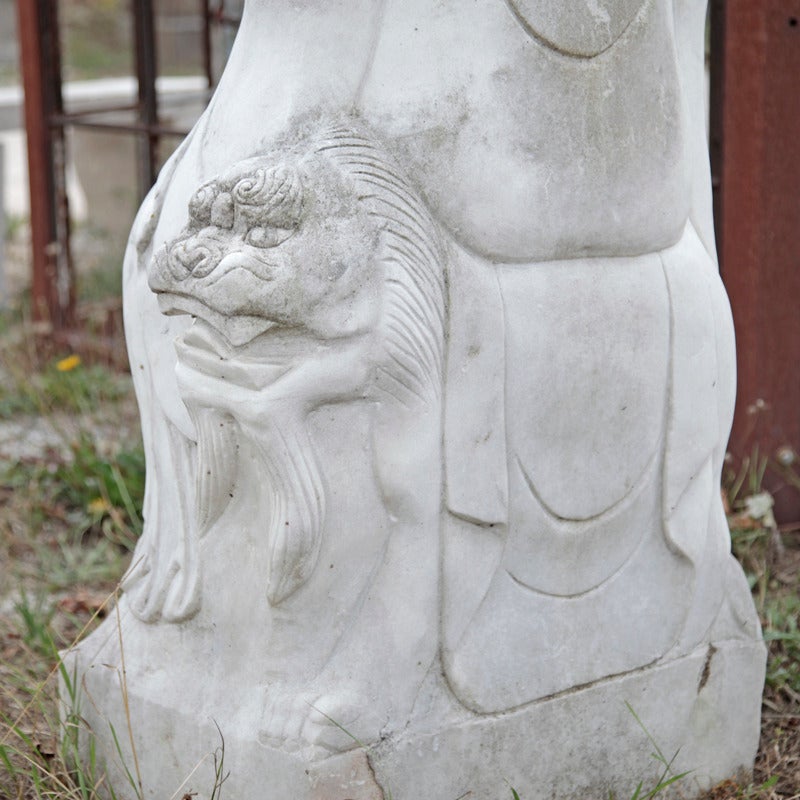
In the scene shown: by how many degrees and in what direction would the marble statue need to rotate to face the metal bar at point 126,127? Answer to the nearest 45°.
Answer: approximately 135° to its right

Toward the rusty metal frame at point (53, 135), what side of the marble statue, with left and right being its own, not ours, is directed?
right

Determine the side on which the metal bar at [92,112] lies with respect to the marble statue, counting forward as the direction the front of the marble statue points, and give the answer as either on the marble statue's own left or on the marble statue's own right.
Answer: on the marble statue's own right

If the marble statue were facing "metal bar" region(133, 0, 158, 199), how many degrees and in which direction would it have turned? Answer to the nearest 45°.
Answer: approximately 135° to its right

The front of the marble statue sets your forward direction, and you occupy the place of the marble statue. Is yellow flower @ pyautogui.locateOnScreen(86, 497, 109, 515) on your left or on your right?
on your right

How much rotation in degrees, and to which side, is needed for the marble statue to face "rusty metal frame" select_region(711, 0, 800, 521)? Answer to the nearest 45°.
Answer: approximately 180°

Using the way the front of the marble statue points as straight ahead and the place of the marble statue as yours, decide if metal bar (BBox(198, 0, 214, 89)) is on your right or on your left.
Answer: on your right
